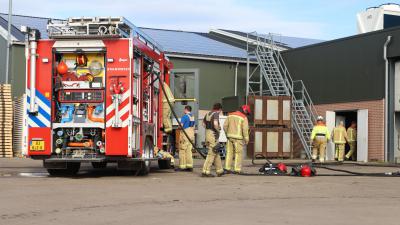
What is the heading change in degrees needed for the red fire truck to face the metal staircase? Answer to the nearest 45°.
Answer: approximately 45° to its right

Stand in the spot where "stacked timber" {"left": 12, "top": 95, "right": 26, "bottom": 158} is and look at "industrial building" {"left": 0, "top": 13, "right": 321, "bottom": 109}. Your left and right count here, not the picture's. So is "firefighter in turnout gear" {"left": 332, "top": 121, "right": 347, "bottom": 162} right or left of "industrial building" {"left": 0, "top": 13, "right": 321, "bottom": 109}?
right

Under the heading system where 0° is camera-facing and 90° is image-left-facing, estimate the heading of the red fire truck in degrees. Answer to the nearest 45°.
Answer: approximately 180°

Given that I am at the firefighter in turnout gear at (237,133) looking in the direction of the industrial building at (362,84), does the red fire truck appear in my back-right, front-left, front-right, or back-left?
back-left
